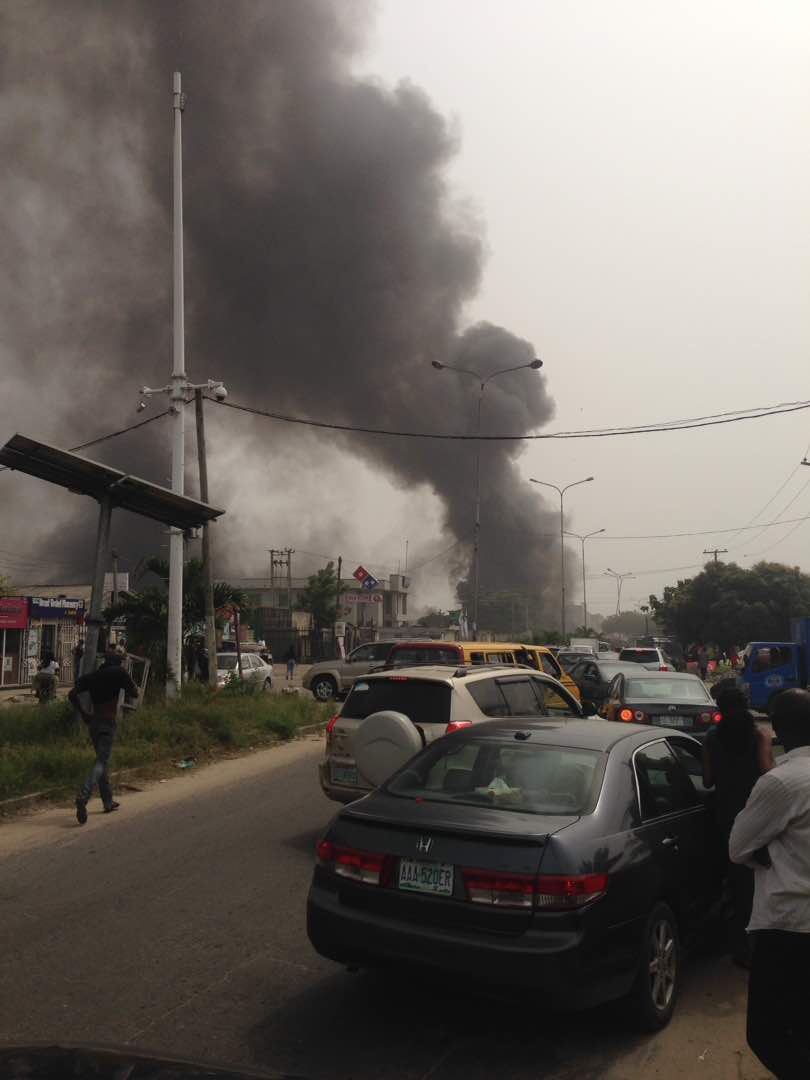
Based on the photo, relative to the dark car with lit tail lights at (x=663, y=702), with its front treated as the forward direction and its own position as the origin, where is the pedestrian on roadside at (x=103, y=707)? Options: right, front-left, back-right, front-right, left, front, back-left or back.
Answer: back-left

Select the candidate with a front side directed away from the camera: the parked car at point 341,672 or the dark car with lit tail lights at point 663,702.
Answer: the dark car with lit tail lights at point 663,702

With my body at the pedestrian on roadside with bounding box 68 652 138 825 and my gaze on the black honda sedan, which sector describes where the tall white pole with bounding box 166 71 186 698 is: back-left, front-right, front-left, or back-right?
back-left

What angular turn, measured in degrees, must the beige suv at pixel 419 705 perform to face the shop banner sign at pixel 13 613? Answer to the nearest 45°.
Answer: approximately 90° to its left

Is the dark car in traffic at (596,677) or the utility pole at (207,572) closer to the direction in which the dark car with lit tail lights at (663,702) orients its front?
the dark car in traffic

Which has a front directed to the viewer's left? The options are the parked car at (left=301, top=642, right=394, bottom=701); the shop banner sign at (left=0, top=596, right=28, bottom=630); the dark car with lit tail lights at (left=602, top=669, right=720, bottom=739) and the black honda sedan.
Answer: the parked car at (left=301, top=642, right=394, bottom=701)

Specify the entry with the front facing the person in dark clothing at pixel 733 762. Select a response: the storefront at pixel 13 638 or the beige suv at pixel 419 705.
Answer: the storefront

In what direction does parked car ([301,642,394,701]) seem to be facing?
to the viewer's left

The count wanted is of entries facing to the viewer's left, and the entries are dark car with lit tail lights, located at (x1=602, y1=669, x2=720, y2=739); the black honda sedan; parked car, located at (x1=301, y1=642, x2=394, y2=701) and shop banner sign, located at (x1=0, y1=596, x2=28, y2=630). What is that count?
1

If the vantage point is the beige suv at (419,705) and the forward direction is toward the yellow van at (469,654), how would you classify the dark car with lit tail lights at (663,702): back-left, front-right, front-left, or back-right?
front-right

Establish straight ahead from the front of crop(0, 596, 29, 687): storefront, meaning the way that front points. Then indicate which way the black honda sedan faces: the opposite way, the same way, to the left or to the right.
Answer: to the left

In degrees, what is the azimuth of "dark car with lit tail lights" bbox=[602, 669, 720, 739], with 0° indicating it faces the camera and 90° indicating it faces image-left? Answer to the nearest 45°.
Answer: approximately 180°

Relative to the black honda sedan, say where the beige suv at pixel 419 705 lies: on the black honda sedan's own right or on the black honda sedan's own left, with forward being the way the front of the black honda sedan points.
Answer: on the black honda sedan's own left

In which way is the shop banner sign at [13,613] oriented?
toward the camera

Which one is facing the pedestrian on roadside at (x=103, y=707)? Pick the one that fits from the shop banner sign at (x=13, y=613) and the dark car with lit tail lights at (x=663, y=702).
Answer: the shop banner sign
